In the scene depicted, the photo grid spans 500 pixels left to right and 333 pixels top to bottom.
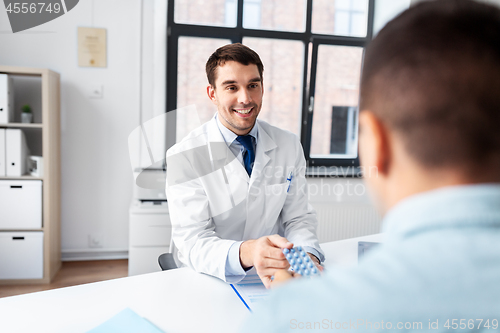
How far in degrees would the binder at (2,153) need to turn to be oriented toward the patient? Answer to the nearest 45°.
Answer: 0° — it already faces them

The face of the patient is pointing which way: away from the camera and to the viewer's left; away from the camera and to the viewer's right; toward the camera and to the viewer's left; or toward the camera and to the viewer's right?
away from the camera and to the viewer's left

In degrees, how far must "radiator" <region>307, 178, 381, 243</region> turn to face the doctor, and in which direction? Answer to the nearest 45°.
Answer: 0° — it already faces them

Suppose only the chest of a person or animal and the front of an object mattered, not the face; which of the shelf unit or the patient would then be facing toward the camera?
the shelf unit

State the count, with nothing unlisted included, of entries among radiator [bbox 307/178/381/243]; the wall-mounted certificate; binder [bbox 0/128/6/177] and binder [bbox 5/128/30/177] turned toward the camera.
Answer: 4

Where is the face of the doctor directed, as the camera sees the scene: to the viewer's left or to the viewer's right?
to the viewer's right

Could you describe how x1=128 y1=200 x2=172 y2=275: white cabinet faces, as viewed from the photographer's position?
facing the viewer

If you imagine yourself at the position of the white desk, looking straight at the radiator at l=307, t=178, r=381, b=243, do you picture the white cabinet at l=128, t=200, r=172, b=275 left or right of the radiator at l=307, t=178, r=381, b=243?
left

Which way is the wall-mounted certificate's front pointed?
toward the camera

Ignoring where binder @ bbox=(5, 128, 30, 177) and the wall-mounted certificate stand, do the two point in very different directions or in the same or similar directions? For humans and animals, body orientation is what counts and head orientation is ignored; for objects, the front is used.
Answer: same or similar directions

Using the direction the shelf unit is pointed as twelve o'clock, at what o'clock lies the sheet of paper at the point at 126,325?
The sheet of paper is roughly at 12 o'clock from the shelf unit.

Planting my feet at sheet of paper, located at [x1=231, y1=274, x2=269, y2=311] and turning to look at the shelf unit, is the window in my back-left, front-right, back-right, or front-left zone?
front-right

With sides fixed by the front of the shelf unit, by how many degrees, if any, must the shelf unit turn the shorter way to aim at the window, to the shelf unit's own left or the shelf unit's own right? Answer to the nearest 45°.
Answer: approximately 90° to the shelf unit's own left

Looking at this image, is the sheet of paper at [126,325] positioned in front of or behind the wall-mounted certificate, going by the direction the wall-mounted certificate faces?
in front

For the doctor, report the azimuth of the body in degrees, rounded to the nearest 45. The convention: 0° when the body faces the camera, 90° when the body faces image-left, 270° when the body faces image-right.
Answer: approximately 315°

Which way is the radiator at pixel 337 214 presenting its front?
toward the camera
